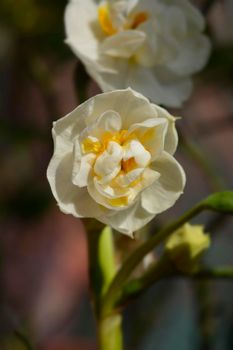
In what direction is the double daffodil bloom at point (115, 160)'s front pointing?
toward the camera
